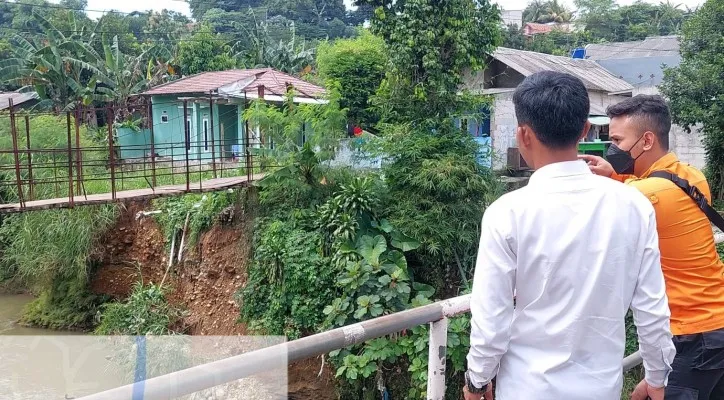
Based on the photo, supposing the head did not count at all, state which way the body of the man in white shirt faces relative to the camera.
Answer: away from the camera

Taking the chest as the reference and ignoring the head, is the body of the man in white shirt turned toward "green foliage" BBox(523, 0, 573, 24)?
yes

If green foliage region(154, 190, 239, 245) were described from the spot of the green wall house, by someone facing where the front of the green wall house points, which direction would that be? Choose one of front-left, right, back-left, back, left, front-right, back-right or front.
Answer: front-right

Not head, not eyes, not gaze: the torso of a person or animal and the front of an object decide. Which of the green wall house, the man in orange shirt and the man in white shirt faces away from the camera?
the man in white shirt

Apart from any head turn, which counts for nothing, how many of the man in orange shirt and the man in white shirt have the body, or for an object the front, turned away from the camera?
1

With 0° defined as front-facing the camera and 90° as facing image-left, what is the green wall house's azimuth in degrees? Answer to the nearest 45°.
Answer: approximately 315°

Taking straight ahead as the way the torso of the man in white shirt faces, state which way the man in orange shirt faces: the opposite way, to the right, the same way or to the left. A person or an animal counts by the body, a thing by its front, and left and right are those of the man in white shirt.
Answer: to the left

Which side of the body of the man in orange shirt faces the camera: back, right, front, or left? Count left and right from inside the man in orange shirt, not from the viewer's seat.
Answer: left

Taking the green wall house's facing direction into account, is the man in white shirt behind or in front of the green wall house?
in front

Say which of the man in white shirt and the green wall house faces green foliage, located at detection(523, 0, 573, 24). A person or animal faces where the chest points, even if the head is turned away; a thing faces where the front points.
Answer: the man in white shirt
